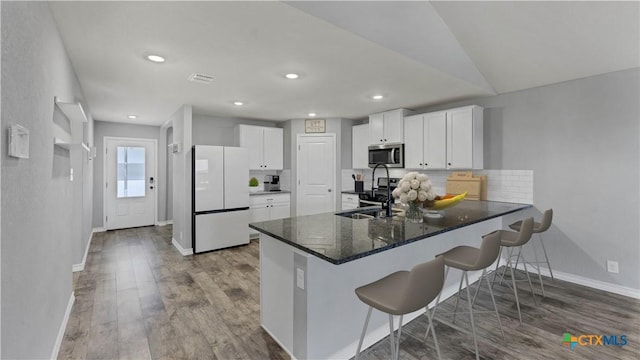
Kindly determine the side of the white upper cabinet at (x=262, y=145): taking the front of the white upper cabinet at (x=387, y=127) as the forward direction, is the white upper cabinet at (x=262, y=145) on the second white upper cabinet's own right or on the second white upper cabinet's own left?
on the second white upper cabinet's own right

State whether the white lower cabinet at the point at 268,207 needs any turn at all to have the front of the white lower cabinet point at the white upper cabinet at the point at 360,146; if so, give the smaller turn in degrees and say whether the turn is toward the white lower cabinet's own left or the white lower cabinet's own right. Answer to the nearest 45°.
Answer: approximately 90° to the white lower cabinet's own left

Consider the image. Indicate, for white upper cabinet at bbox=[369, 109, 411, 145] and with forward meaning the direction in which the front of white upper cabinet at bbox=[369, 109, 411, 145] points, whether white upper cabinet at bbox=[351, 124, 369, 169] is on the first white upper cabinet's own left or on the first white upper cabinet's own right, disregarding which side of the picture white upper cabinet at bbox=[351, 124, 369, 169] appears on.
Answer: on the first white upper cabinet's own right

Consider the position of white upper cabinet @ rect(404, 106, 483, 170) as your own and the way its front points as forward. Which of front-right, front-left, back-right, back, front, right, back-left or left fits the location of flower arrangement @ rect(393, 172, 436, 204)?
front-left

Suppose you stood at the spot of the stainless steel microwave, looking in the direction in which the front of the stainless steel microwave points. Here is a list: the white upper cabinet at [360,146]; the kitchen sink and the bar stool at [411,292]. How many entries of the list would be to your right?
1

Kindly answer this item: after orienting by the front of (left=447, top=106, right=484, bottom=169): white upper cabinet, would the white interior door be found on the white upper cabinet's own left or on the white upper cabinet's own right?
on the white upper cabinet's own right

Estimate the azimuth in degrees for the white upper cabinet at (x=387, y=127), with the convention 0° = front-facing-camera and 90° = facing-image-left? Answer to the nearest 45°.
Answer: approximately 45°

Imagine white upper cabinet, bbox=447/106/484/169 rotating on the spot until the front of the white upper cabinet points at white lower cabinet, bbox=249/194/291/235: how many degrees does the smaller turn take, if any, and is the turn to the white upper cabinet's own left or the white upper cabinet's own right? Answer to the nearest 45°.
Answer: approximately 45° to the white upper cabinet's own right

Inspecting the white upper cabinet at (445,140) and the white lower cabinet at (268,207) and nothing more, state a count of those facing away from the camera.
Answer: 0

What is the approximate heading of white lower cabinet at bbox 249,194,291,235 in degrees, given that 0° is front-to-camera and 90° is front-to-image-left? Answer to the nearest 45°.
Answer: approximately 0°
